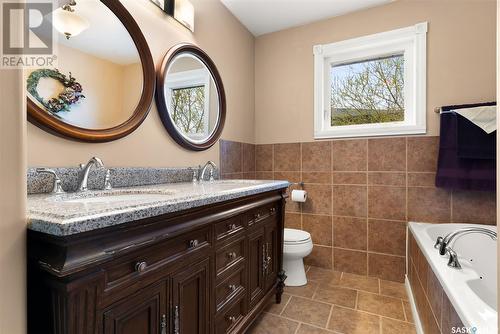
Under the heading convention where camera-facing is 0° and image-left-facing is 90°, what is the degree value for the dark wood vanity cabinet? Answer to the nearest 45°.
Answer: approximately 315°

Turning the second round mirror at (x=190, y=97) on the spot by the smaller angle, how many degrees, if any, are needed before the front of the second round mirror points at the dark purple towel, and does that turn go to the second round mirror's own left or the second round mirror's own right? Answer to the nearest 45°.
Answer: approximately 45° to the second round mirror's own left

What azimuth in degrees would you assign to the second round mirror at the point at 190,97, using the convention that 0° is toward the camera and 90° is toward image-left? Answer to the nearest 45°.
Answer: approximately 315°

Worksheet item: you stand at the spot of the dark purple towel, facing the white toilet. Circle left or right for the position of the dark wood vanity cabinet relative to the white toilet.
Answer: left

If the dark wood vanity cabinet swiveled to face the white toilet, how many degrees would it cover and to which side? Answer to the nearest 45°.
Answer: approximately 90° to its left

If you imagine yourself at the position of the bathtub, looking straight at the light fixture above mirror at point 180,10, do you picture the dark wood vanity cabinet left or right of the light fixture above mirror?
left
